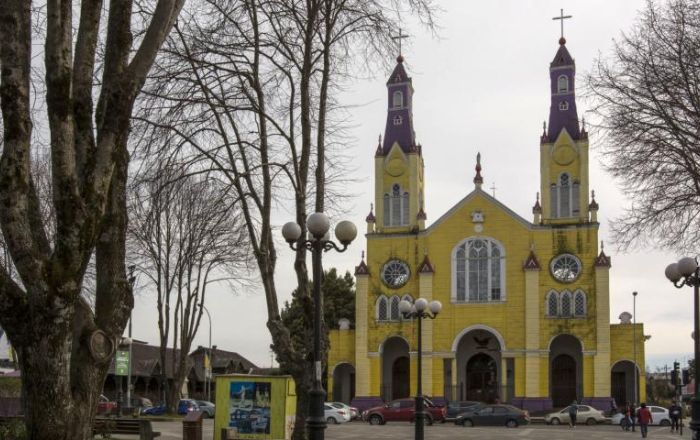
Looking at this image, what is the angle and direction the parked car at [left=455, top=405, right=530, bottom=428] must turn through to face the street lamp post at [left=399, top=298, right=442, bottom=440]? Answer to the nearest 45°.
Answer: approximately 90° to its left

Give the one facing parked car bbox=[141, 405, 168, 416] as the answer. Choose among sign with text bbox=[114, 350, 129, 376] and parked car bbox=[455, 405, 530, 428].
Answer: parked car bbox=[455, 405, 530, 428]

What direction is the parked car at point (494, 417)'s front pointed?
to the viewer's left

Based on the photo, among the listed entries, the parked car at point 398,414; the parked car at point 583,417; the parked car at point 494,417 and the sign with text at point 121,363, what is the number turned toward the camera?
1

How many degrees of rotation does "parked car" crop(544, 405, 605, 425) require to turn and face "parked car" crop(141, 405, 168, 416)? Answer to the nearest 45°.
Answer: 0° — it already faces it

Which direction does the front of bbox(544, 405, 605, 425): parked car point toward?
to the viewer's left

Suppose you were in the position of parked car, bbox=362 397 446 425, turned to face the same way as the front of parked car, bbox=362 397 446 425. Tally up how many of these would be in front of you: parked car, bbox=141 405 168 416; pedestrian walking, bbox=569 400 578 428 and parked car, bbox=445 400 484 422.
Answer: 1

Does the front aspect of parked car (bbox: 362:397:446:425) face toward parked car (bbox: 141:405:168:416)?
yes

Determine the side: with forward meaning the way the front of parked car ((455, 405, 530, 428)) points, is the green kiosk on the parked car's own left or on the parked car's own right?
on the parked car's own left

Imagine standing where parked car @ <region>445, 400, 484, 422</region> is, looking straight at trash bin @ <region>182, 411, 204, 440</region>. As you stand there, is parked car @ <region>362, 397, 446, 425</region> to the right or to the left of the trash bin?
right

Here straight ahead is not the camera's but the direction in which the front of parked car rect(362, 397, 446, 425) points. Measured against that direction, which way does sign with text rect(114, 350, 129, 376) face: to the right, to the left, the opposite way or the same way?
to the left

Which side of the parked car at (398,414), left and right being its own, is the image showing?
left
